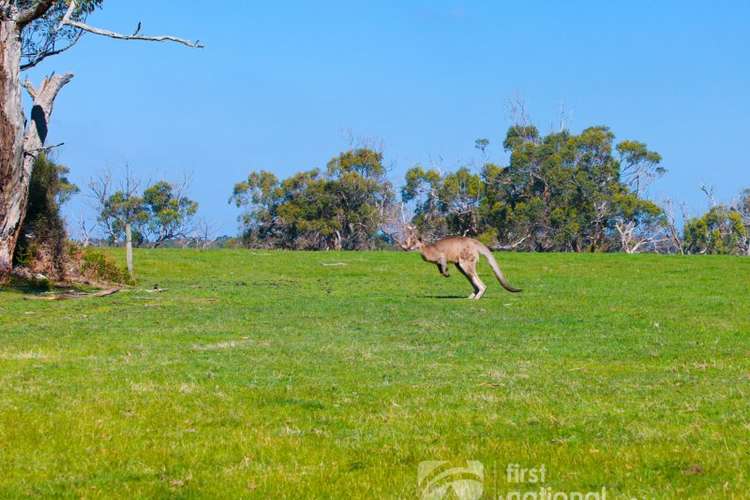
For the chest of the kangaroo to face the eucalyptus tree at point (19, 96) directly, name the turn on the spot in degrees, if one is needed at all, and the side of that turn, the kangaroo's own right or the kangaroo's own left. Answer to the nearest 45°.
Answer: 0° — it already faces it

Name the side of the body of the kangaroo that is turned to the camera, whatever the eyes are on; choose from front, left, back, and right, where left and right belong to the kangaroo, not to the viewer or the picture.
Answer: left
